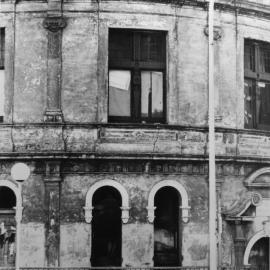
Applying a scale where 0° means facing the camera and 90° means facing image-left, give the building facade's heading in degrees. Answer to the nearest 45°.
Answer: approximately 0°
